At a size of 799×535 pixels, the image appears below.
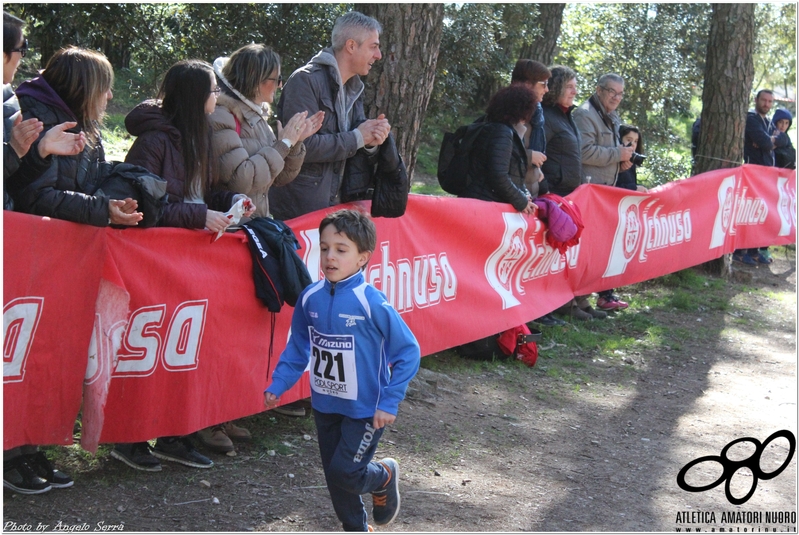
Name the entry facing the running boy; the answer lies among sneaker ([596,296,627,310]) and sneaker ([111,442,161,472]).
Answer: sneaker ([111,442,161,472])

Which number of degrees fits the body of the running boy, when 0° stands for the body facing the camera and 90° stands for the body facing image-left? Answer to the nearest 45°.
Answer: approximately 45°

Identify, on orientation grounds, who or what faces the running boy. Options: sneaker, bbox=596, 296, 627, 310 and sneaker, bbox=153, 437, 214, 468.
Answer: sneaker, bbox=153, 437, 214, 468

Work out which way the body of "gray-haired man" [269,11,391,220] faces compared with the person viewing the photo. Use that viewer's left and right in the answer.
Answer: facing to the right of the viewer

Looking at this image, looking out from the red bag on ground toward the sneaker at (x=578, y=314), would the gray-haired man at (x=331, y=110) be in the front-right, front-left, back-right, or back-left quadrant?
back-left

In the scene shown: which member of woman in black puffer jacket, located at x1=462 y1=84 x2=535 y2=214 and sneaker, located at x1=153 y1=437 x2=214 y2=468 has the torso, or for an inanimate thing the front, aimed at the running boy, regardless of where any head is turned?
the sneaker

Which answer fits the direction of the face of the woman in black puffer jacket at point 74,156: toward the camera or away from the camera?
away from the camera

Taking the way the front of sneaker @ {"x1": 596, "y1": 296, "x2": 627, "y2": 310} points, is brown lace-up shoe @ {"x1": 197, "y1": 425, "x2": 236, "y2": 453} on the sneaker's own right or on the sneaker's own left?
on the sneaker's own right

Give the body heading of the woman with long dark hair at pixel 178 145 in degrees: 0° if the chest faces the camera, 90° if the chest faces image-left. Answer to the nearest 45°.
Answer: approximately 270°

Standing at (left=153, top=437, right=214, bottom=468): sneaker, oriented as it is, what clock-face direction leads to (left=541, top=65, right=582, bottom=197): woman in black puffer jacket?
The woman in black puffer jacket is roughly at 9 o'clock from the sneaker.

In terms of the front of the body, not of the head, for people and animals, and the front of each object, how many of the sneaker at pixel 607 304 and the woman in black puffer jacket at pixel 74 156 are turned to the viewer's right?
2

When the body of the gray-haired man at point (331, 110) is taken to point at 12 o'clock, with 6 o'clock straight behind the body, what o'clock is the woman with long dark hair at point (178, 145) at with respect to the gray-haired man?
The woman with long dark hair is roughly at 4 o'clock from the gray-haired man.

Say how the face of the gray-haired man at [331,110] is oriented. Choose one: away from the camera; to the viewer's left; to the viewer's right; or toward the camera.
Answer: to the viewer's right

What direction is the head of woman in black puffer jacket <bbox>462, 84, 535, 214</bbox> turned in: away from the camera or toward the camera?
away from the camera

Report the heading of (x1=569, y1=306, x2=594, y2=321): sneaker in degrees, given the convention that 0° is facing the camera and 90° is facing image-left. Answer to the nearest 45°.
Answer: approximately 315°
